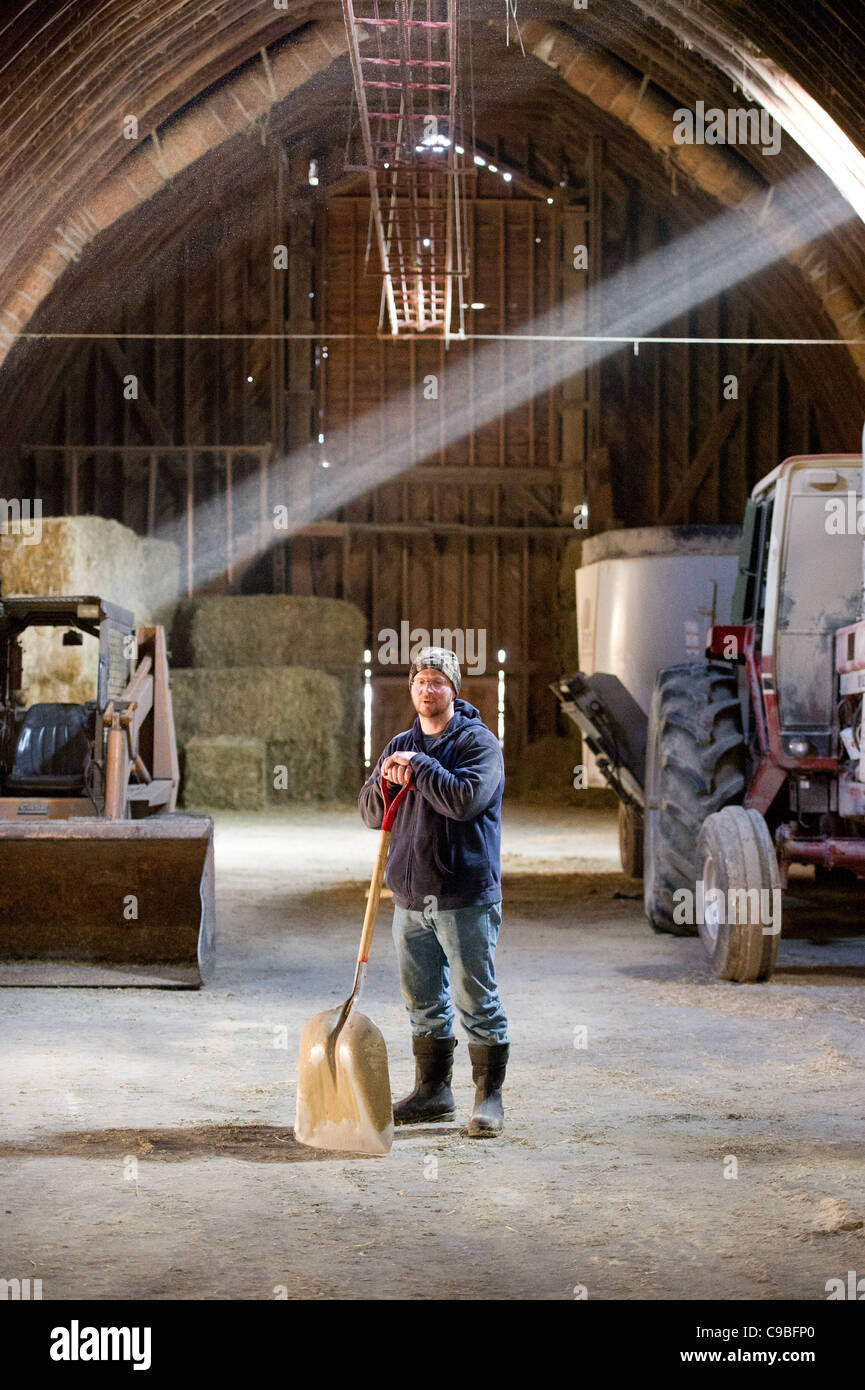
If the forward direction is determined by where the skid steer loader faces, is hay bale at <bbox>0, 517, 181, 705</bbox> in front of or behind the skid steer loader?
behind

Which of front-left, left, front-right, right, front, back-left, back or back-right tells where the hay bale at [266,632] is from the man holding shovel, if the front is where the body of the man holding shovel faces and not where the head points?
back-right

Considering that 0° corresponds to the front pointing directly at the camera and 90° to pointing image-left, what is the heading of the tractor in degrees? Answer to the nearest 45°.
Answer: approximately 0°

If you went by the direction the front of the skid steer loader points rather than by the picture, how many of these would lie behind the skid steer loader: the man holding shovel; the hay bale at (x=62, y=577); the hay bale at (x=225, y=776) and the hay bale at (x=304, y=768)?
3

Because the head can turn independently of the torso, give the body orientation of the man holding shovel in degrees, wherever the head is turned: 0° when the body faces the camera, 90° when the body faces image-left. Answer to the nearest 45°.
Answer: approximately 45°

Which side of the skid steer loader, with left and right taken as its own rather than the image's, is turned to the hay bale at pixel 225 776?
back

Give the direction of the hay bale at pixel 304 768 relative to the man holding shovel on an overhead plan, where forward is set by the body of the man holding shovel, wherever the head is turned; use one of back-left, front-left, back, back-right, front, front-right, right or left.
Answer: back-right

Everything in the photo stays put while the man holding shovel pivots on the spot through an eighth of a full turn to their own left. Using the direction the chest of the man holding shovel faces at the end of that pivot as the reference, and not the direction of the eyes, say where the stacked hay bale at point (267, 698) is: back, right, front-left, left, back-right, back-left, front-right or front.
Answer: back

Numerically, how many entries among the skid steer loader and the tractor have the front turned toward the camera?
2

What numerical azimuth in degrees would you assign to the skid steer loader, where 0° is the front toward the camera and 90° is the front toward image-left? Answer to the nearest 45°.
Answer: approximately 0°
